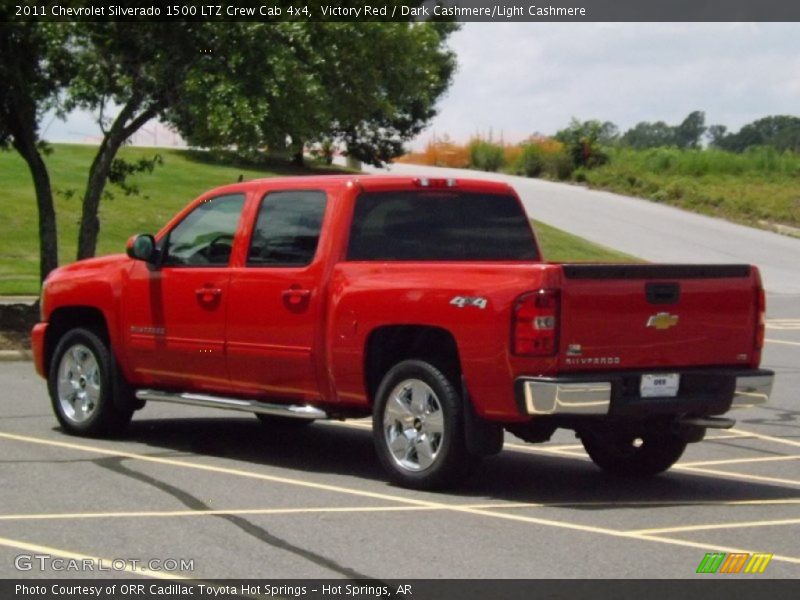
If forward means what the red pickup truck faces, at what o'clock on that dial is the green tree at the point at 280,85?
The green tree is roughly at 1 o'clock from the red pickup truck.

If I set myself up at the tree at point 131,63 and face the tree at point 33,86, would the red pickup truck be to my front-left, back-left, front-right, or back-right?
back-left

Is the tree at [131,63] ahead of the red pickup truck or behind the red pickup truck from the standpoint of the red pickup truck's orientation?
ahead

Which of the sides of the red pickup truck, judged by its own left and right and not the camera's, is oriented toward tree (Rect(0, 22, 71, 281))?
front

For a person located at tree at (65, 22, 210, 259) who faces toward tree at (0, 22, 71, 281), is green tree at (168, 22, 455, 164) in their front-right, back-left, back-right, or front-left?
back-right

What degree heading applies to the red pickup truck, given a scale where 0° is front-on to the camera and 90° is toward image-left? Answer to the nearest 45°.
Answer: approximately 135°

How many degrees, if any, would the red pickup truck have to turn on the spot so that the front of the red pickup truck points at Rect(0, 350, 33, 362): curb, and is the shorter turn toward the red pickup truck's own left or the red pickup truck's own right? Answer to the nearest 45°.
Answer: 0° — it already faces it

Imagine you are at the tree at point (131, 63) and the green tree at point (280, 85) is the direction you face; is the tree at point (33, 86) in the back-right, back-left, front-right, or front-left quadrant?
back-left
